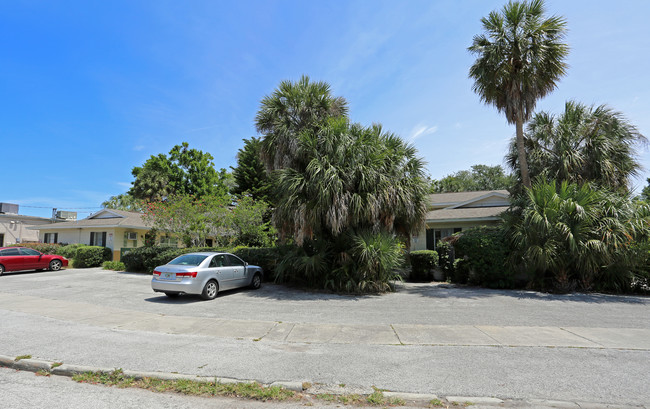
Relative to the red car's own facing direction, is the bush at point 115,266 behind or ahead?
ahead

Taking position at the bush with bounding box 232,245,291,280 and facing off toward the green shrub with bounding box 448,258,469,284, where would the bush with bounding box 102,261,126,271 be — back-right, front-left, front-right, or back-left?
back-left

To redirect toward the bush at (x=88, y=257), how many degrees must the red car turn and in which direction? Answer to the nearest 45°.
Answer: approximately 45° to its left

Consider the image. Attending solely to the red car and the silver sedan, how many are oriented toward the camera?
0

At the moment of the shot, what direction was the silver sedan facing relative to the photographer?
facing away from the viewer and to the right of the viewer

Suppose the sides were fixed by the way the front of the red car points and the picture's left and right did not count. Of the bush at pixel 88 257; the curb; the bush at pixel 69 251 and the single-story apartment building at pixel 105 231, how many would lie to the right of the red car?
1

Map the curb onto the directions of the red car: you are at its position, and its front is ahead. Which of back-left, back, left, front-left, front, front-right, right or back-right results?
right

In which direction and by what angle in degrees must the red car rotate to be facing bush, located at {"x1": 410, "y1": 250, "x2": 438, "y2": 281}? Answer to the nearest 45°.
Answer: approximately 45° to its right

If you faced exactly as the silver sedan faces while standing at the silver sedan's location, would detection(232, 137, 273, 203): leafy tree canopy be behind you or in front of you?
in front

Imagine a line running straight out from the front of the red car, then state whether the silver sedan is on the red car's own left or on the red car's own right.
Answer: on the red car's own right

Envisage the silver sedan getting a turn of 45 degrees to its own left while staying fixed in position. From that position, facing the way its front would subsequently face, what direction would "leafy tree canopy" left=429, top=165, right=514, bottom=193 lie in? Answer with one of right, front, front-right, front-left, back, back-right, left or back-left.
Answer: front-right

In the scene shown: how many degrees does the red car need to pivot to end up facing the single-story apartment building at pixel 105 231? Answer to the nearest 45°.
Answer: approximately 45° to its left

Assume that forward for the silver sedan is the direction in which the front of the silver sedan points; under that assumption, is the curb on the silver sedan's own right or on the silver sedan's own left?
on the silver sedan's own right

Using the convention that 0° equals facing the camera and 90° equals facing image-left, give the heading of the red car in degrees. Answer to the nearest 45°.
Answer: approximately 270°
